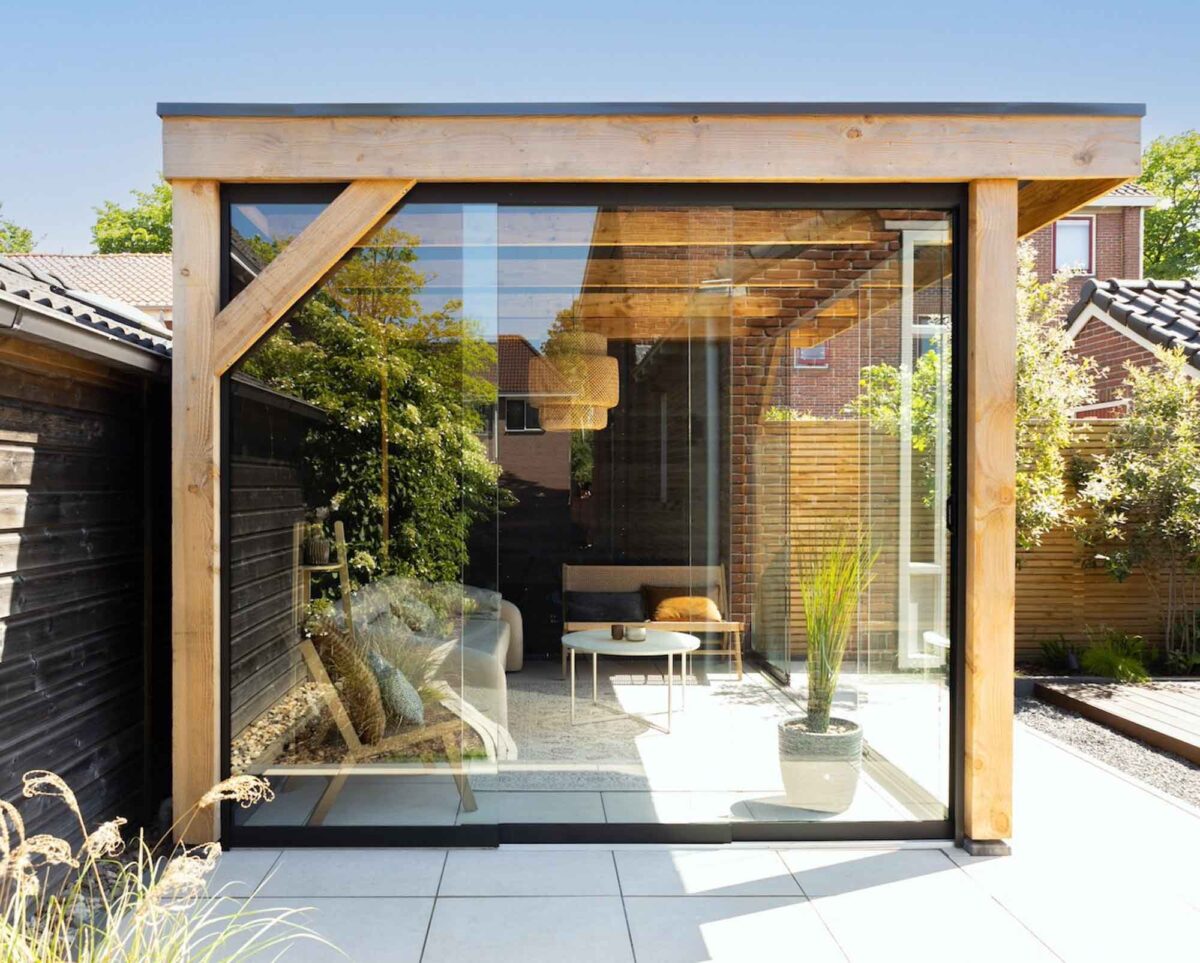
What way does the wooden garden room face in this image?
toward the camera

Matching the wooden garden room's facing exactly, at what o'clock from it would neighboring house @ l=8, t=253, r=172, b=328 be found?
The neighboring house is roughly at 5 o'clock from the wooden garden room.

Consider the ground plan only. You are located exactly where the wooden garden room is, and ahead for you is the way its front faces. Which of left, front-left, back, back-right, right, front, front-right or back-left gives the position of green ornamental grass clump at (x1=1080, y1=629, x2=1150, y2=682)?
back-left

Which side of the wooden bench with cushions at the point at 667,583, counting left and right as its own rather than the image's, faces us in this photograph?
front

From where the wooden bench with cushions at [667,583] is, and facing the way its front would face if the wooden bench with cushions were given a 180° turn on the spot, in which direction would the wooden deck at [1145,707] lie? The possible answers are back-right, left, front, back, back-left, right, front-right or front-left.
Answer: back-right

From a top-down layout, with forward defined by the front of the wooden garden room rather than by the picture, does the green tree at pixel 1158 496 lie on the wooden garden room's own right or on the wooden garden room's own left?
on the wooden garden room's own left

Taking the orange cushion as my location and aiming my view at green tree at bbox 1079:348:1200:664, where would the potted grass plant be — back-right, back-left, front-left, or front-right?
front-right

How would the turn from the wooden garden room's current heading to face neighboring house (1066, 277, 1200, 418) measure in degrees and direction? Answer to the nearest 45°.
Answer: approximately 135° to its left

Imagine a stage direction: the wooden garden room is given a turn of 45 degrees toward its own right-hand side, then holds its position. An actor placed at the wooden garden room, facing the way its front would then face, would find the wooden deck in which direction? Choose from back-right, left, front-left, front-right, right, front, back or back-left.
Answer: back
